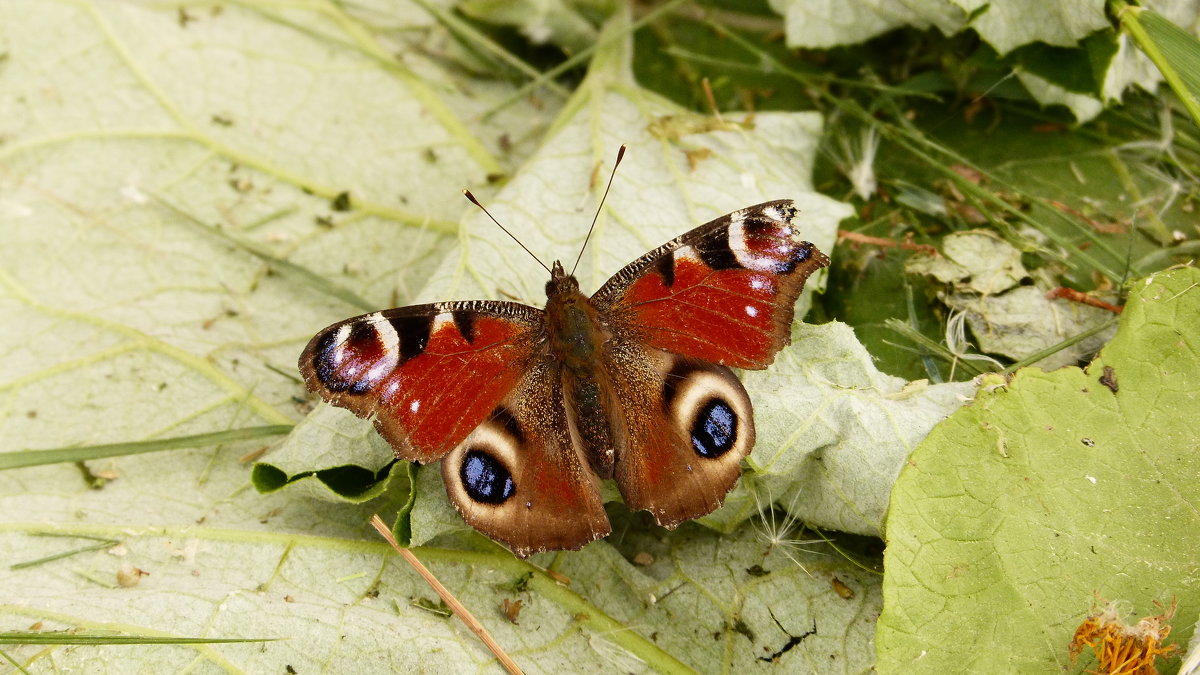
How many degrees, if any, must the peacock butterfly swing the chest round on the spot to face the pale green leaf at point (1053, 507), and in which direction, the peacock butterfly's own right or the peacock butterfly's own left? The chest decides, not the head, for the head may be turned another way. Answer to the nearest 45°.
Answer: approximately 90° to the peacock butterfly's own right

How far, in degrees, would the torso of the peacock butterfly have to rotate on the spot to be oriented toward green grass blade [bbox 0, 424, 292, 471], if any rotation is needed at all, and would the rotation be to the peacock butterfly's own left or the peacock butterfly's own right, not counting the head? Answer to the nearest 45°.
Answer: approximately 90° to the peacock butterfly's own left

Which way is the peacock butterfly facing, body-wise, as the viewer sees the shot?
away from the camera
